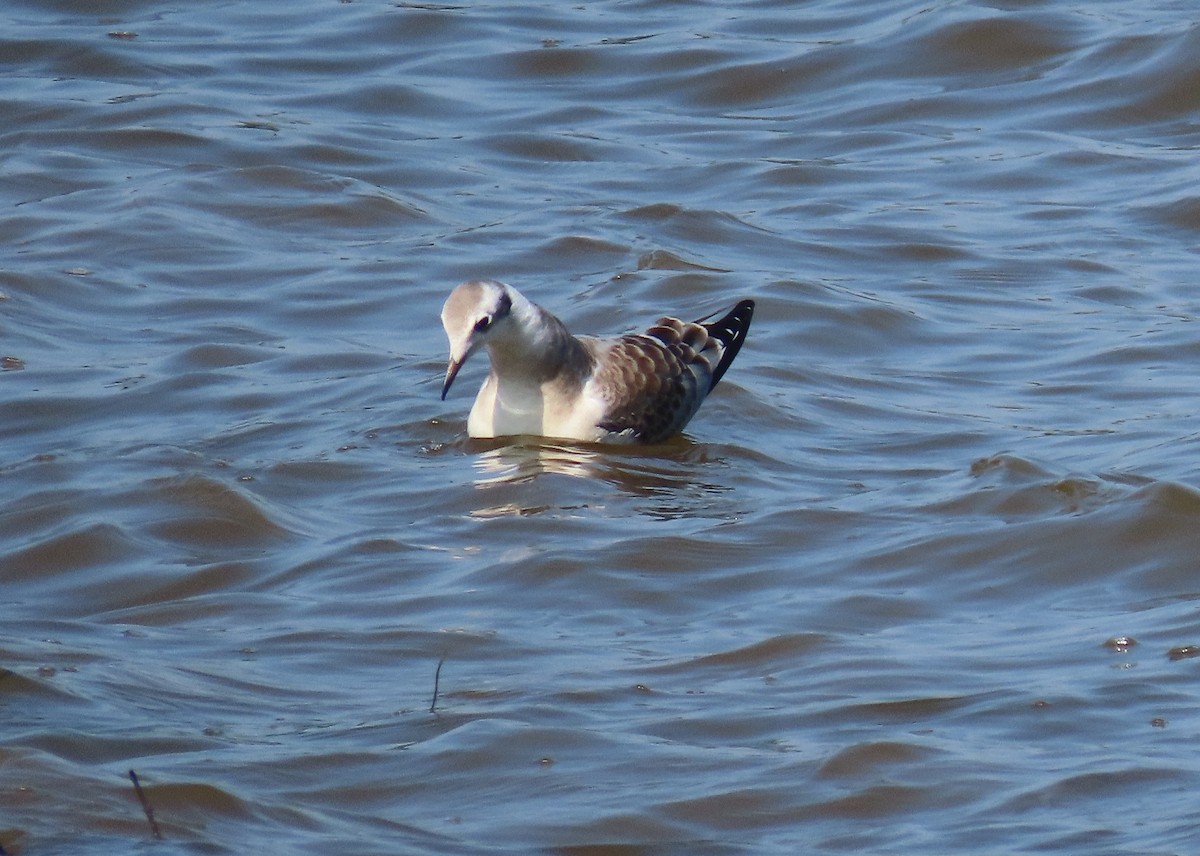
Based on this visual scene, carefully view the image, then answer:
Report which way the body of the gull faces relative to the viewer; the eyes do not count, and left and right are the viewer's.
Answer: facing the viewer and to the left of the viewer
